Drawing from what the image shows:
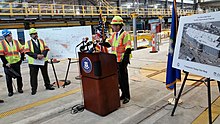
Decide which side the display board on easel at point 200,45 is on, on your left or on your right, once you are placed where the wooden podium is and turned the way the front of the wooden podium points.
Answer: on your left

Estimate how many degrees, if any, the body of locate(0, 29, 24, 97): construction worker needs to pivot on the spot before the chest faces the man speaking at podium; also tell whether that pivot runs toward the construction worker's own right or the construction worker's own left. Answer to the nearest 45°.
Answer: approximately 45° to the construction worker's own left

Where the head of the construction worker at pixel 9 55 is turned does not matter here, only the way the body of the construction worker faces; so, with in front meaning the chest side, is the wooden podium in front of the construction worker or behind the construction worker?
in front

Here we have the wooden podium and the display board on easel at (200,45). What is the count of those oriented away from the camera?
0

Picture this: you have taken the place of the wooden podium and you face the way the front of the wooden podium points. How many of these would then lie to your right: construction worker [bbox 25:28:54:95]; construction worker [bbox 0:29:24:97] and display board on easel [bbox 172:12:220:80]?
2

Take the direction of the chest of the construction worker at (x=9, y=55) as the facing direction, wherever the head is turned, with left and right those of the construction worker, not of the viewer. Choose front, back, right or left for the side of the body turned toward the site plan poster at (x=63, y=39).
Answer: left

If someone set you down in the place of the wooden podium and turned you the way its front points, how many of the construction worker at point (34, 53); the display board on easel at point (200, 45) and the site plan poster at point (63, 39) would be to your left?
1

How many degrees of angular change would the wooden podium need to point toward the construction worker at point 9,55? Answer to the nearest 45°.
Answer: approximately 90° to its right

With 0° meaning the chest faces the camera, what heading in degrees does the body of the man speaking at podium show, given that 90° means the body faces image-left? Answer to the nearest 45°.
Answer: approximately 45°

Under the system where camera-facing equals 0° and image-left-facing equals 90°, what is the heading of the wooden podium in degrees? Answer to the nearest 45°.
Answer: approximately 45°

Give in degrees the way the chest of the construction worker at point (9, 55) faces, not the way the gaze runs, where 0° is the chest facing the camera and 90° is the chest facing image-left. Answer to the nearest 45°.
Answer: approximately 0°
